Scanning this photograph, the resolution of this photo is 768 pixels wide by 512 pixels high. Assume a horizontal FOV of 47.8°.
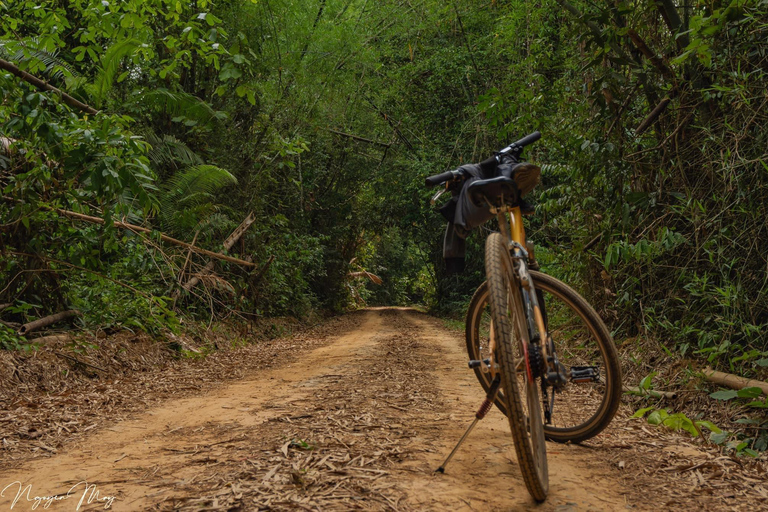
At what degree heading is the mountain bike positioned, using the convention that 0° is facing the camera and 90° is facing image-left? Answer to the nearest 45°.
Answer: approximately 180°

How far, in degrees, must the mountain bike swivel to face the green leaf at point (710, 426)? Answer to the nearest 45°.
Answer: approximately 45° to its right

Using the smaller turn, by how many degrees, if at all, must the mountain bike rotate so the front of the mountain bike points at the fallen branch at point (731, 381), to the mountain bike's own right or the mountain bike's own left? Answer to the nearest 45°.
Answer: approximately 45° to the mountain bike's own right

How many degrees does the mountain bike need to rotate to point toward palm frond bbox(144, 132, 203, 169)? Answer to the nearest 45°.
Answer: approximately 45° to its left

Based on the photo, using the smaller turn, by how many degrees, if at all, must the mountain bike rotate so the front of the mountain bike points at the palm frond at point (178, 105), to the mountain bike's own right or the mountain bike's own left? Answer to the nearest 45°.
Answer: approximately 45° to the mountain bike's own left
